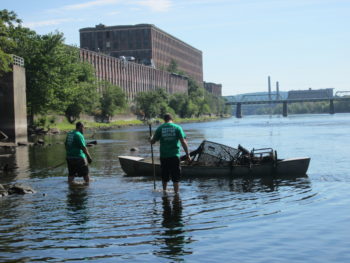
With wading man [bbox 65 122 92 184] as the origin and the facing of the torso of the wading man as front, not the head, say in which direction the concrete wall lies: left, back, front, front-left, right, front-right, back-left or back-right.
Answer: front-left

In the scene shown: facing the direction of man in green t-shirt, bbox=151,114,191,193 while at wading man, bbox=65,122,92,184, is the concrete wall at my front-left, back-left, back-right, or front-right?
back-left

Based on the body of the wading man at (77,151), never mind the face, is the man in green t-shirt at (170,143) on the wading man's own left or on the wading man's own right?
on the wading man's own right

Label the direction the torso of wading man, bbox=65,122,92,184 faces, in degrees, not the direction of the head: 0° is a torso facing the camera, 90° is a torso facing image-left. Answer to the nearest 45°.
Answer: approximately 225°

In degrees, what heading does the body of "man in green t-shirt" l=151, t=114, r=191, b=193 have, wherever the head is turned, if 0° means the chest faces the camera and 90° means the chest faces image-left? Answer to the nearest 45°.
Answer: approximately 180°

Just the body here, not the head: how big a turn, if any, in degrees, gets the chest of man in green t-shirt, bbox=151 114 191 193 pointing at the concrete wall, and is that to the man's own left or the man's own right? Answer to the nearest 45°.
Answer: approximately 45° to the man's own left
